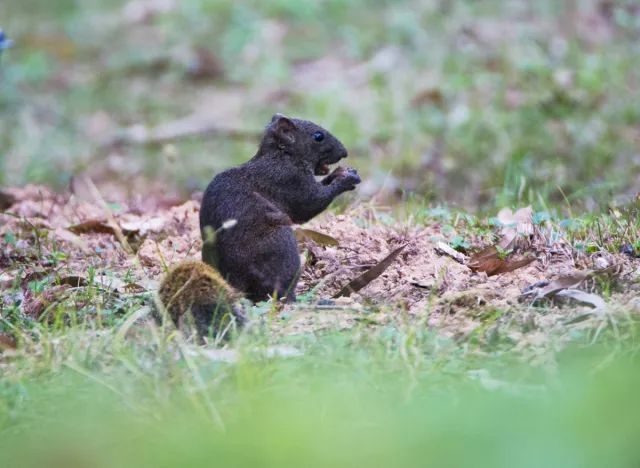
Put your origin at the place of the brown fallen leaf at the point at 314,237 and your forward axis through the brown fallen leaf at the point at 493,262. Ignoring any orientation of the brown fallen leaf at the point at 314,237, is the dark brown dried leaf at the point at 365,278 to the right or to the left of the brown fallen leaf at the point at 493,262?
right

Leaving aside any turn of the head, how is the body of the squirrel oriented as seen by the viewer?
to the viewer's right

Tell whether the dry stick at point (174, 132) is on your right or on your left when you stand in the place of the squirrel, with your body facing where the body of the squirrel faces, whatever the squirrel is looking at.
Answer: on your left

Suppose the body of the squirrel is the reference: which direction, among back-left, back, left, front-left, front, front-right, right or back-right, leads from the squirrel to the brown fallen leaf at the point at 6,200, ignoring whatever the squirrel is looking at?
back-left

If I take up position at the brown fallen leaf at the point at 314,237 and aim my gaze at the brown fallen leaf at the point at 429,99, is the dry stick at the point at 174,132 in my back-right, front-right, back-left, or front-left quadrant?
front-left

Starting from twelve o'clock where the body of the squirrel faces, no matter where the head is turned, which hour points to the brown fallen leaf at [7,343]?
The brown fallen leaf is roughly at 5 o'clock from the squirrel.

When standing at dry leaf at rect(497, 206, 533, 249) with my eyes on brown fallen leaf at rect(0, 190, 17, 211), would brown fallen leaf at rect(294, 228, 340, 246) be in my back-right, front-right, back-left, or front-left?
front-left

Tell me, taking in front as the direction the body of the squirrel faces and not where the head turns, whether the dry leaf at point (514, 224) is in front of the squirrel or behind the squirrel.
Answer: in front

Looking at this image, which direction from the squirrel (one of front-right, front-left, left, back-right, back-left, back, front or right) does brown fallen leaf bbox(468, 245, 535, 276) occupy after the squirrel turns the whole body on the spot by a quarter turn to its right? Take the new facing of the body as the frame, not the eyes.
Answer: left

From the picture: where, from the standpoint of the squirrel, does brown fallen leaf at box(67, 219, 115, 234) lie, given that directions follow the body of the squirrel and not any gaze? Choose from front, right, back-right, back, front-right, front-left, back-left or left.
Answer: back-left

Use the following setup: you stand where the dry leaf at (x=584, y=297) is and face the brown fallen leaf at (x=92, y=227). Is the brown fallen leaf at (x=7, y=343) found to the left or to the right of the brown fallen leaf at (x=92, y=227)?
left

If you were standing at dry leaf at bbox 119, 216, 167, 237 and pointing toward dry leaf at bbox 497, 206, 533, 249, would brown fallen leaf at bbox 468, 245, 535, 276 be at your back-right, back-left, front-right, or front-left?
front-right

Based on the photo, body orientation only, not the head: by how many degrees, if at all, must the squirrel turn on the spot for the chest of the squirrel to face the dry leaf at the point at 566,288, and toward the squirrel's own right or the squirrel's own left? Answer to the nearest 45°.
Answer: approximately 45° to the squirrel's own right

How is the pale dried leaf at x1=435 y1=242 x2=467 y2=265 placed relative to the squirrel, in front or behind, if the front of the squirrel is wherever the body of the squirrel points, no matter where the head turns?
in front
